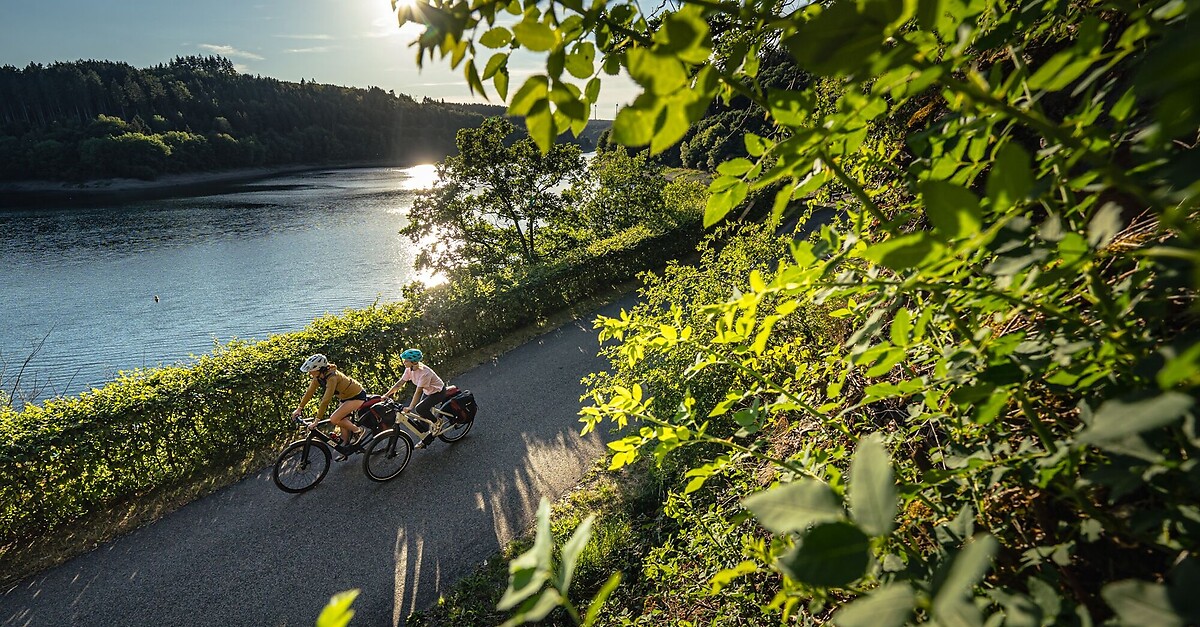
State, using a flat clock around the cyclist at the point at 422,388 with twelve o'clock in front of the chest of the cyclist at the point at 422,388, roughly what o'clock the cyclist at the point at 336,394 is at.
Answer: the cyclist at the point at 336,394 is roughly at 1 o'clock from the cyclist at the point at 422,388.

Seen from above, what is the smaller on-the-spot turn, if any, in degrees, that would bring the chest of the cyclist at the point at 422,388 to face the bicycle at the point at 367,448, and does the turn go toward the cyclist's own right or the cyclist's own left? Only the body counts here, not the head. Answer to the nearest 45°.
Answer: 0° — they already face it

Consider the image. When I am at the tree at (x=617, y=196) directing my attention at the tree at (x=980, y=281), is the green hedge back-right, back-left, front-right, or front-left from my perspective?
front-right

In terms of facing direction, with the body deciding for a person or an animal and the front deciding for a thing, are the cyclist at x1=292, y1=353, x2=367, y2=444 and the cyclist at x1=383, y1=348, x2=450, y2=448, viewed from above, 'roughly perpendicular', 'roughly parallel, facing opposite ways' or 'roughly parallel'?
roughly parallel

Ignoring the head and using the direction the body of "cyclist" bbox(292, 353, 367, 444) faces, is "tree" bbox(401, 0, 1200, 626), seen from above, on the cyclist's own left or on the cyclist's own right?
on the cyclist's own left

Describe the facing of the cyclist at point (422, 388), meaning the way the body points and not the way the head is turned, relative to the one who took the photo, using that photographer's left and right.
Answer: facing the viewer and to the left of the viewer

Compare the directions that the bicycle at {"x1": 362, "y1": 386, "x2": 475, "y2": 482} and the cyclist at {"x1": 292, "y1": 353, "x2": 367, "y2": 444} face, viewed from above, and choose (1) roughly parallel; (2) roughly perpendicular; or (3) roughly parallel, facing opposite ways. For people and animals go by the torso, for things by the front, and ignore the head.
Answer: roughly parallel

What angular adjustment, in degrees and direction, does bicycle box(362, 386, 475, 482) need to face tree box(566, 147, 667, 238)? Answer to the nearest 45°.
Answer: approximately 180°

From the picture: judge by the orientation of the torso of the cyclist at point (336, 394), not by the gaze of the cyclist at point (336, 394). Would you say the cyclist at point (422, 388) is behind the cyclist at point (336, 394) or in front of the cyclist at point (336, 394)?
behind

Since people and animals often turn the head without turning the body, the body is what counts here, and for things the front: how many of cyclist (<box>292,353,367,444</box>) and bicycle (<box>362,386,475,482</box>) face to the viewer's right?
0
